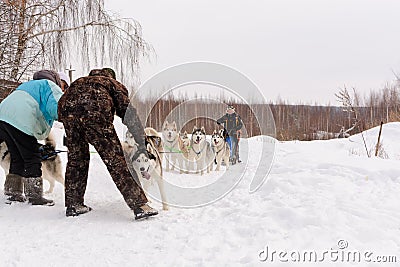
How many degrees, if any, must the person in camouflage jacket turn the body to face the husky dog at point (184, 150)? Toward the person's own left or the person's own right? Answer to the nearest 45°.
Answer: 0° — they already face it

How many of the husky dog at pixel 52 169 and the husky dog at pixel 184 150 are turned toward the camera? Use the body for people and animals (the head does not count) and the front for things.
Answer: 1

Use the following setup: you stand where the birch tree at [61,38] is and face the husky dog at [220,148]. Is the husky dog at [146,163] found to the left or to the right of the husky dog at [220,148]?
right

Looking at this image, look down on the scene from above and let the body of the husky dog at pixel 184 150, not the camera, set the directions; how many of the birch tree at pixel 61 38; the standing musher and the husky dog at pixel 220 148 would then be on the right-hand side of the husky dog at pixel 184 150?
1

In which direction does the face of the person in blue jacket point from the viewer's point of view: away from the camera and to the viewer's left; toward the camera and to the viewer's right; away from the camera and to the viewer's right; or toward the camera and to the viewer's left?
away from the camera and to the viewer's right
